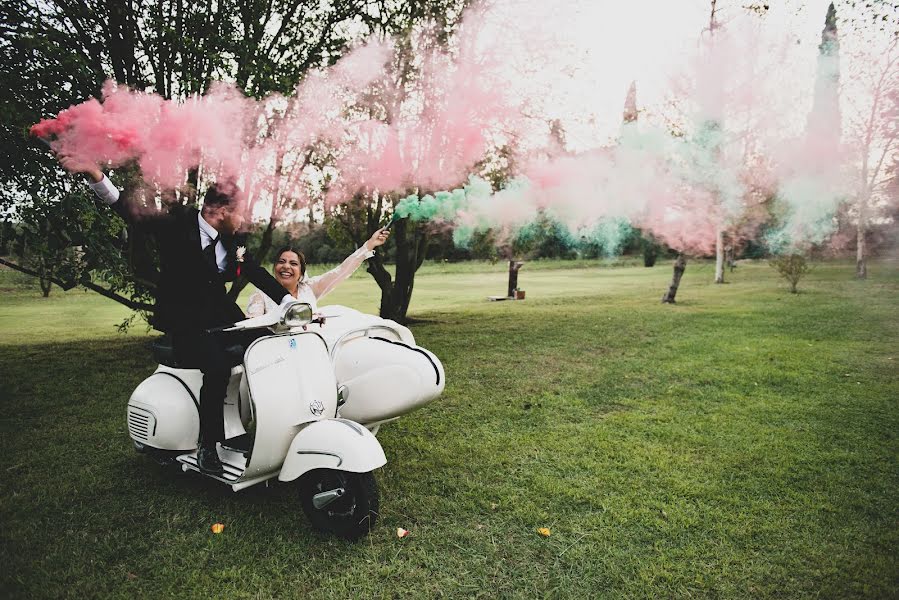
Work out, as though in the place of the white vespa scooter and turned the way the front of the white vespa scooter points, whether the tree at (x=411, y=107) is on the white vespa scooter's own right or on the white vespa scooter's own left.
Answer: on the white vespa scooter's own left

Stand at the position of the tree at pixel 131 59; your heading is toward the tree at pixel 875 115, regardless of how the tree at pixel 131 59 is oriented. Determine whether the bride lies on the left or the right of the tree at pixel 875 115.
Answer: right

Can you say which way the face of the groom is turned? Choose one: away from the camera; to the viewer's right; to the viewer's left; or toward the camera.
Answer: to the viewer's right

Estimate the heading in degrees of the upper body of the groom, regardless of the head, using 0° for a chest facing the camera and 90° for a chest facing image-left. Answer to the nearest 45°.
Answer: approximately 315°

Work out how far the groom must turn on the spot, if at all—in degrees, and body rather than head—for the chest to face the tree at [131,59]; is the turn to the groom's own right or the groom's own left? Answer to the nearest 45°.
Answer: approximately 135° to the groom's own left

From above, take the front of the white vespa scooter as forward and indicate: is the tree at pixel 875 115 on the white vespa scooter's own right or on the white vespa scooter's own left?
on the white vespa scooter's own left

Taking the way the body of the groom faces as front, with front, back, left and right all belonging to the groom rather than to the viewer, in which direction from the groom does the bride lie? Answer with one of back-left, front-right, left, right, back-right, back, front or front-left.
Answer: left

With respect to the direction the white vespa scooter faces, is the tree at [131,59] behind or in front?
behind

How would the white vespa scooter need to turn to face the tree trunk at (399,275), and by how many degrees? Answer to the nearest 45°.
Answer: approximately 135° to its left

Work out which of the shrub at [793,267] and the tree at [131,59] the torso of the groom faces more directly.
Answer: the shrub

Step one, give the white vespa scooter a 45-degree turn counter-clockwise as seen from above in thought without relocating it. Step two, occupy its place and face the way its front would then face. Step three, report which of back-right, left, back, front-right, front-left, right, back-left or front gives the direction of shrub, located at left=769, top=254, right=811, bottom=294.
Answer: front-left
